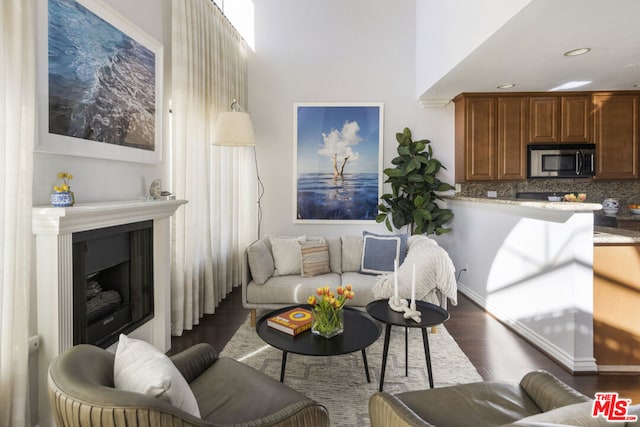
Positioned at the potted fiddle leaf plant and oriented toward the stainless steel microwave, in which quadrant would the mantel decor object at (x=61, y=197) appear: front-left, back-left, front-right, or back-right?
back-right

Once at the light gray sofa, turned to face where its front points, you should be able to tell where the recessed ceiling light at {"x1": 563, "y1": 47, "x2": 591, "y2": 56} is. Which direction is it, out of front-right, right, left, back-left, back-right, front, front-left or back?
left

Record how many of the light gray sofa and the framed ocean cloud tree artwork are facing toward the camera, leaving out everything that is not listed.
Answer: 2

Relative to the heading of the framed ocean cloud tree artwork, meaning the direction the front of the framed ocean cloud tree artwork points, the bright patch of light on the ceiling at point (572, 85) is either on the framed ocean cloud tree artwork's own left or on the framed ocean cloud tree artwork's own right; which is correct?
on the framed ocean cloud tree artwork's own left

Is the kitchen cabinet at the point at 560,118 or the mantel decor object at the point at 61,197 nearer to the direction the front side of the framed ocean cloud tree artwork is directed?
the mantel decor object

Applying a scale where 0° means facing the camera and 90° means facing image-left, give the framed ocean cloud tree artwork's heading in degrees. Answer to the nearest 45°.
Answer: approximately 0°
